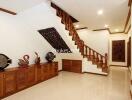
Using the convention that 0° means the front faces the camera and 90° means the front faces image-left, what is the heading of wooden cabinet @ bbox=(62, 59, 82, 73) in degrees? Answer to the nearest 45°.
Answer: approximately 0°

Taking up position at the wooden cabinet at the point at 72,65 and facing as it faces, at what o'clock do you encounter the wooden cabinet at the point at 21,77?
the wooden cabinet at the point at 21,77 is roughly at 1 o'clock from the wooden cabinet at the point at 72,65.

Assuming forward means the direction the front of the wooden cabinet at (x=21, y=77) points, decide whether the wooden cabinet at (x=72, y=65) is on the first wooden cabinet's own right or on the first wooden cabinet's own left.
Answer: on the first wooden cabinet's own left

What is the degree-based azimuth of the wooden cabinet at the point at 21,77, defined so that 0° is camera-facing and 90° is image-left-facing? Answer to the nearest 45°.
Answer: approximately 315°
